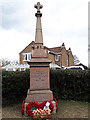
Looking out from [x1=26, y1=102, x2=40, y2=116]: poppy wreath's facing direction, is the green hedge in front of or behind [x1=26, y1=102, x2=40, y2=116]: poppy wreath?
behind

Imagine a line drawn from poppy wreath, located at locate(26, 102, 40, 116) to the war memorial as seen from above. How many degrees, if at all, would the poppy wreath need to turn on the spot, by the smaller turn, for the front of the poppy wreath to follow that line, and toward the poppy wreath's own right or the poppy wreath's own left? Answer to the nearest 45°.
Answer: approximately 135° to the poppy wreath's own left

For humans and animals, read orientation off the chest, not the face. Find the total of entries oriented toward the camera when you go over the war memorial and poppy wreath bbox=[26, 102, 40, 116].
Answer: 2

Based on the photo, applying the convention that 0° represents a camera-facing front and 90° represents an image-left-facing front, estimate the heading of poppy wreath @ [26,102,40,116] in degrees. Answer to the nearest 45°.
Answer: approximately 0°

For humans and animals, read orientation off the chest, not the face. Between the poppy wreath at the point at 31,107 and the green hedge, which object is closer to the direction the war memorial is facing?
the poppy wreath

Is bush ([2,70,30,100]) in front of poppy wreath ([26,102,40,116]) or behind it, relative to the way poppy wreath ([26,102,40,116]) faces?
behind

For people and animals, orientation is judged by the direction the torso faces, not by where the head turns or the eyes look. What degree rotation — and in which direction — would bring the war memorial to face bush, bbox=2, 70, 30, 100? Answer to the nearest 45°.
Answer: approximately 135° to its right
